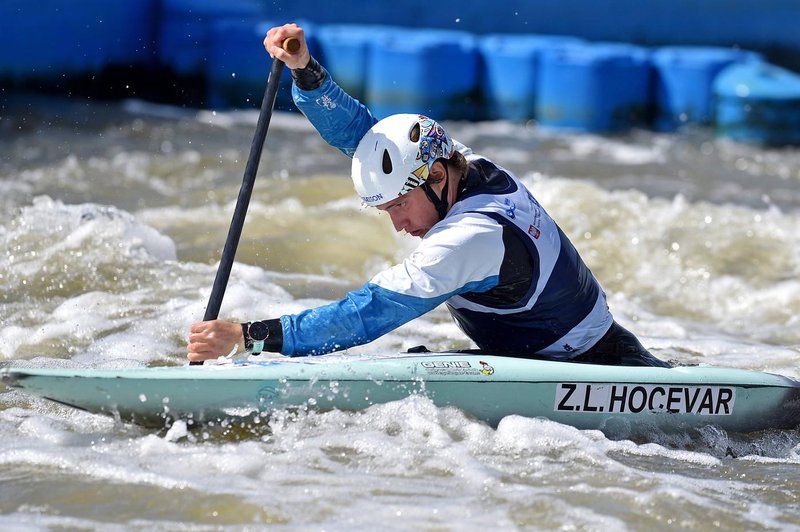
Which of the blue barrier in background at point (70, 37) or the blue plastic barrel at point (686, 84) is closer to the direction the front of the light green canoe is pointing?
the blue barrier in background

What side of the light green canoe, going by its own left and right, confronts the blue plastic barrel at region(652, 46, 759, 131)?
right

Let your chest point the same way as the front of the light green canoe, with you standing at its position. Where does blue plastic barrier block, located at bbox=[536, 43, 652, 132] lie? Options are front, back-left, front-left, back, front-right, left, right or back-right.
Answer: right

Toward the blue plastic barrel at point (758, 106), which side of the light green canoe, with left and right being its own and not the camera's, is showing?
right

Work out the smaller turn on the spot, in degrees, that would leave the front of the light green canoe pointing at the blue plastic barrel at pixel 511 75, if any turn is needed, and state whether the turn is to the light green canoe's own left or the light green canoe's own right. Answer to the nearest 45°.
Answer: approximately 90° to the light green canoe's own right

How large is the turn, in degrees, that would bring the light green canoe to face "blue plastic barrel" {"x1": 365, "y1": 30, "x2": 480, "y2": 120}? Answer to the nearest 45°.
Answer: approximately 90° to its right

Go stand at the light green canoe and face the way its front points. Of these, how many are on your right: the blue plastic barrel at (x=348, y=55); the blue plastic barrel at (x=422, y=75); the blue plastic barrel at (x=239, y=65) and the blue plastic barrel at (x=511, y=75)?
4

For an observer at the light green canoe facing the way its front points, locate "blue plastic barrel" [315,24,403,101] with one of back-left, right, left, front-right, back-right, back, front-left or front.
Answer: right

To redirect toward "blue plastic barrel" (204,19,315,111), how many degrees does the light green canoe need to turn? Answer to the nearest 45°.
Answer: approximately 90° to its right

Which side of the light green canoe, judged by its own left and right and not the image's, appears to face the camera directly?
left
